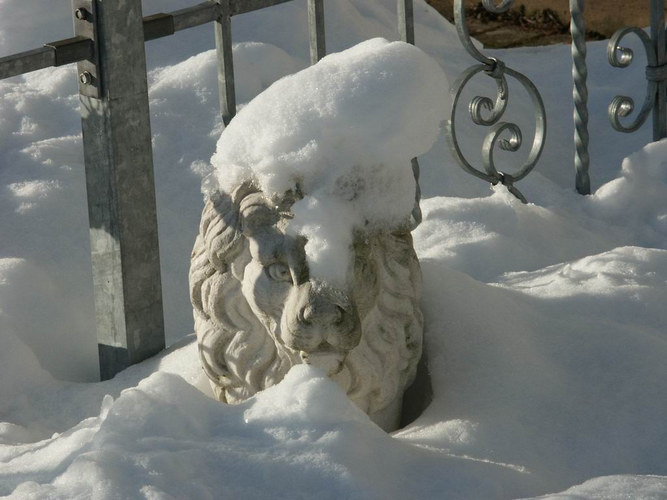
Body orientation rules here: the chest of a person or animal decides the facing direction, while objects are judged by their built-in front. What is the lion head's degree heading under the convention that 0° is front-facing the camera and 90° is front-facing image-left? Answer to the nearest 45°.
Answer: approximately 315°

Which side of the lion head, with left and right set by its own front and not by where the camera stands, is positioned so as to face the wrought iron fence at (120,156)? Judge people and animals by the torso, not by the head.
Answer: right

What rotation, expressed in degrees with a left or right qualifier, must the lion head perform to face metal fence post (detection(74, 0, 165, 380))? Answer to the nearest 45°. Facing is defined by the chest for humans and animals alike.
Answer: approximately 90° to its right
